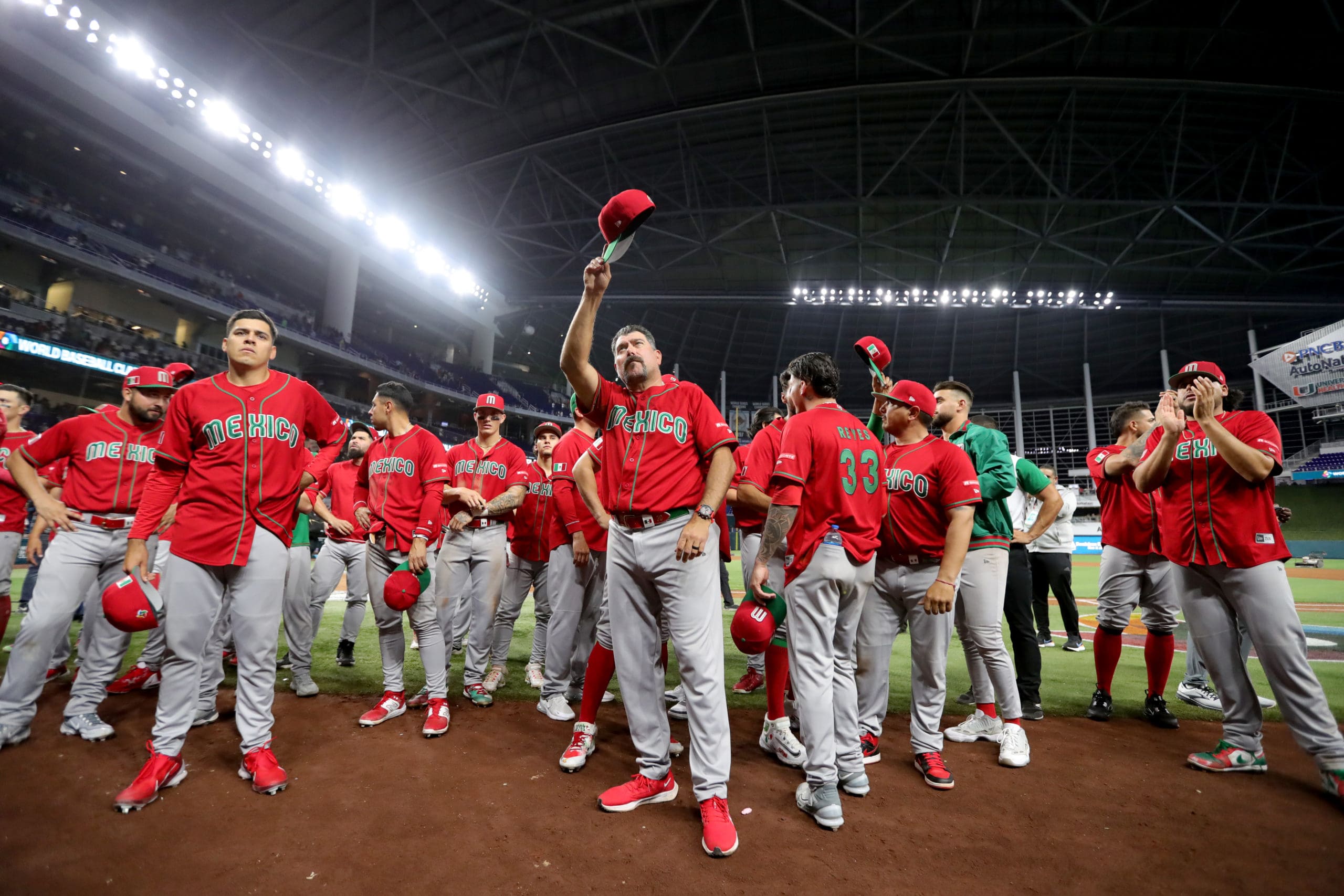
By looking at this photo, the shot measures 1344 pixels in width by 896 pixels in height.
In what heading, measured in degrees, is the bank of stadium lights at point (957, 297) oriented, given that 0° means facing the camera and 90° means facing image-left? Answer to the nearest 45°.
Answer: approximately 0°

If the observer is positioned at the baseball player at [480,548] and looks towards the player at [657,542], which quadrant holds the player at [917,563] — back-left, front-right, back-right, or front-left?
front-left

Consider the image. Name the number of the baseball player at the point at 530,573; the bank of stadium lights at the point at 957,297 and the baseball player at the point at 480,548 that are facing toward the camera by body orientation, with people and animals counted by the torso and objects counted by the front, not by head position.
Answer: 3

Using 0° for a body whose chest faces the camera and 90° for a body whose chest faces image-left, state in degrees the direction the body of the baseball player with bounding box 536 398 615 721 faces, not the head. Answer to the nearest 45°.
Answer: approximately 315°

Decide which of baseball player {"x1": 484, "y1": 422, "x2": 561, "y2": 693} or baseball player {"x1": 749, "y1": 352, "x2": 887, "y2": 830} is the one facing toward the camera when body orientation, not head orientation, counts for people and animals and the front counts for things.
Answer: baseball player {"x1": 484, "y1": 422, "x2": 561, "y2": 693}

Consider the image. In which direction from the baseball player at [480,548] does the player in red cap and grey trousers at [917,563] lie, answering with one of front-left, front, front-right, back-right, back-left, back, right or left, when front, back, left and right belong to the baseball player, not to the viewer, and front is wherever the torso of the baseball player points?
front-left

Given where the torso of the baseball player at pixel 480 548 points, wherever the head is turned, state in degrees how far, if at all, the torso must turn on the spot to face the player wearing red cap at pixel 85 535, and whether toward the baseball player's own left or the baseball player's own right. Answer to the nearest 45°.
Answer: approximately 90° to the baseball player's own right

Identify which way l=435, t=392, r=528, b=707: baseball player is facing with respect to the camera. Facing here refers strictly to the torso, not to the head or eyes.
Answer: toward the camera

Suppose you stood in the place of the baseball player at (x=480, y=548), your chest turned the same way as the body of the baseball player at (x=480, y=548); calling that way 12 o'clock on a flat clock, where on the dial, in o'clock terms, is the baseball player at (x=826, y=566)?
the baseball player at (x=826, y=566) is roughly at 11 o'clock from the baseball player at (x=480, y=548).

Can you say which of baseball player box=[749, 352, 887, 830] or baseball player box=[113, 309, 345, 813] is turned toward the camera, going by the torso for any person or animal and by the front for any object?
baseball player box=[113, 309, 345, 813]

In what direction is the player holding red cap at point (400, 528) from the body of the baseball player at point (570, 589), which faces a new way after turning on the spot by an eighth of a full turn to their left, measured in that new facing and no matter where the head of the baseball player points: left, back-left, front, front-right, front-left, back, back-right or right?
back

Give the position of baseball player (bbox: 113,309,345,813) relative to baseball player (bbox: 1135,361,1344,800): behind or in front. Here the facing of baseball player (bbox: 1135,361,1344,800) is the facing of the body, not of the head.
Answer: in front

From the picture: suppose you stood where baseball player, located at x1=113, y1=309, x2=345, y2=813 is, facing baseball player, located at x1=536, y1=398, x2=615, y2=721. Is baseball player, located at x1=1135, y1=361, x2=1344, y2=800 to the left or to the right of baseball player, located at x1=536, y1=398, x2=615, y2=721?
right
